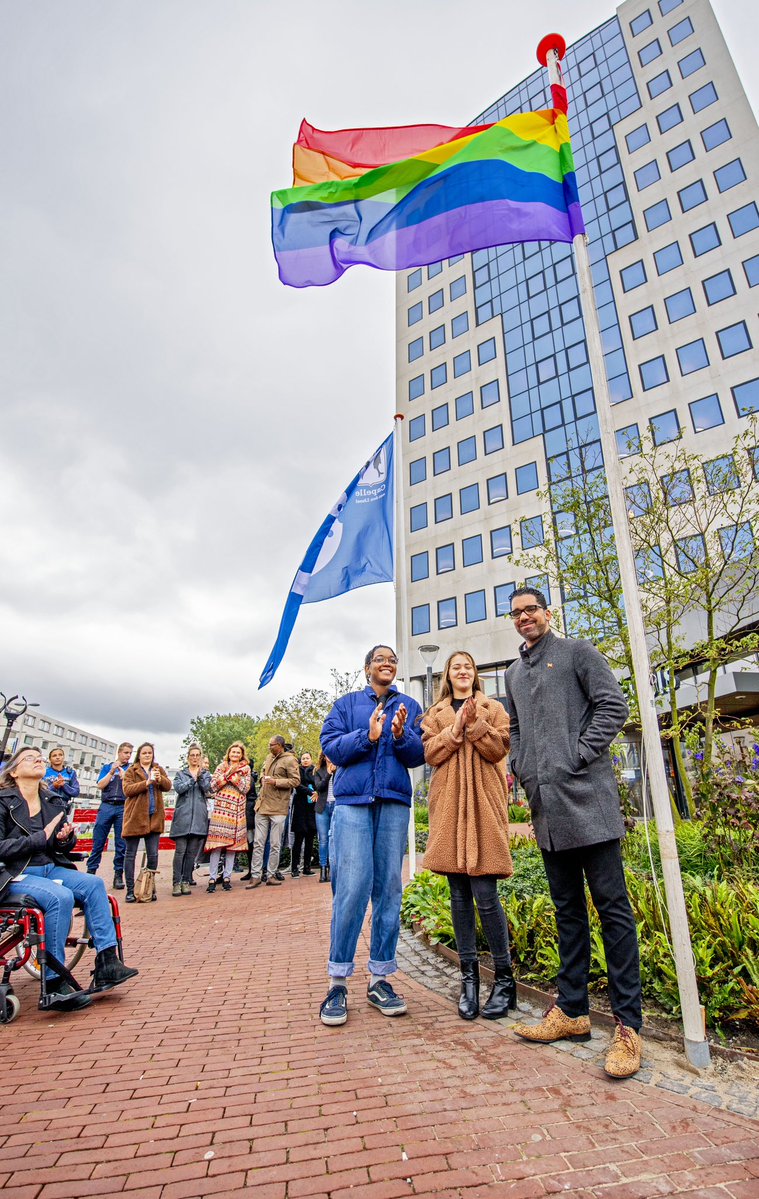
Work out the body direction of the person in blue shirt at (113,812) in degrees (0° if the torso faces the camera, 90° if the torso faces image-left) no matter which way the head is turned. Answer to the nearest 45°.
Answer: approximately 315°

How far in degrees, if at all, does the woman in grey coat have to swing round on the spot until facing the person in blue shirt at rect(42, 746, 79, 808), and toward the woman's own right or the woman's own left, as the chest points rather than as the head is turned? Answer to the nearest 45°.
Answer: approximately 135° to the woman's own right

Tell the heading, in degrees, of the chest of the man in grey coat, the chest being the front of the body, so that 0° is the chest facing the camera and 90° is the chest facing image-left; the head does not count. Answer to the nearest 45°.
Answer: approximately 45°

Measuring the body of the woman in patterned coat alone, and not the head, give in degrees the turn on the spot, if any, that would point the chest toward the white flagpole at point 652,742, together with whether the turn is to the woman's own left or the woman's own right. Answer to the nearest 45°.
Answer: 0° — they already face it

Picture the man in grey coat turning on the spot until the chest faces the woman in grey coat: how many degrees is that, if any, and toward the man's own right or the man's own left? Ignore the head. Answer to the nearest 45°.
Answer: approximately 90° to the man's own right

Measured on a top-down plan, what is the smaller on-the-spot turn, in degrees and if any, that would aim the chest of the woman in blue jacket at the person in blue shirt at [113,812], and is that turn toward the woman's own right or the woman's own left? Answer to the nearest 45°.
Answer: approximately 135° to the woman's own right

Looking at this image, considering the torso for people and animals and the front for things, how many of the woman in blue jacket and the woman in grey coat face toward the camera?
2

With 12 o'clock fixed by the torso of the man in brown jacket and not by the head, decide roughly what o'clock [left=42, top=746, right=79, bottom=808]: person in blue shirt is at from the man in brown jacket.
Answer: The person in blue shirt is roughly at 2 o'clock from the man in brown jacket.
